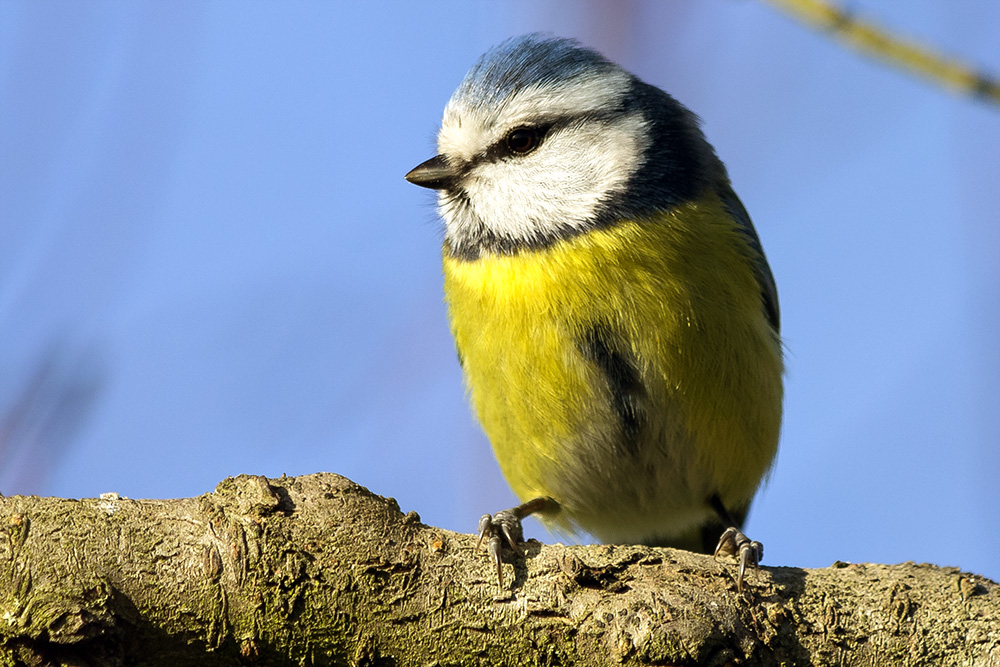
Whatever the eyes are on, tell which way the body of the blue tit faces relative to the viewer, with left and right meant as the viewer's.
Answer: facing the viewer and to the left of the viewer
